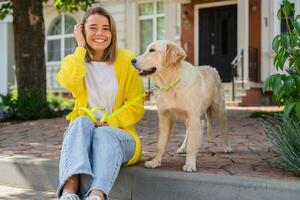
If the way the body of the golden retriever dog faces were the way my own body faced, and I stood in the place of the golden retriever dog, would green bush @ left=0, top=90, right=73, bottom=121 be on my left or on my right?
on my right

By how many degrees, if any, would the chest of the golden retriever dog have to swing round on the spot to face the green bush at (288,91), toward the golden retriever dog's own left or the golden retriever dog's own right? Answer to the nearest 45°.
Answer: approximately 135° to the golden retriever dog's own left

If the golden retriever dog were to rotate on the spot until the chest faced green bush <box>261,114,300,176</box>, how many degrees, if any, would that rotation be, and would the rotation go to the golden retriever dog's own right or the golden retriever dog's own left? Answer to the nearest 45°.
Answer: approximately 135° to the golden retriever dog's own left

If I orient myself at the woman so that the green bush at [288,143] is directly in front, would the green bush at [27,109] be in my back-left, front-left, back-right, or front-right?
back-left

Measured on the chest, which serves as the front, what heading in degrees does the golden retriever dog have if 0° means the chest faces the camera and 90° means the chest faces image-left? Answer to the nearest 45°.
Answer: approximately 45°
